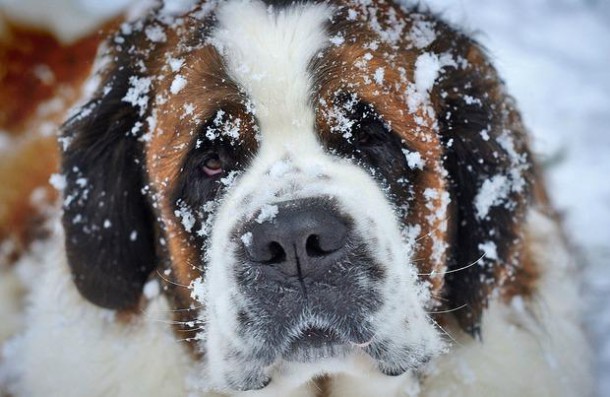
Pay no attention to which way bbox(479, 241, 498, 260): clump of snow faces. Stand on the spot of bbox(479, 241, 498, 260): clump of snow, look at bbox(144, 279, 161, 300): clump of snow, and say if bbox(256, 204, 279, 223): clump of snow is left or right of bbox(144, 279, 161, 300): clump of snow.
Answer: left

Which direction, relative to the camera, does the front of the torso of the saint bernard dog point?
toward the camera
